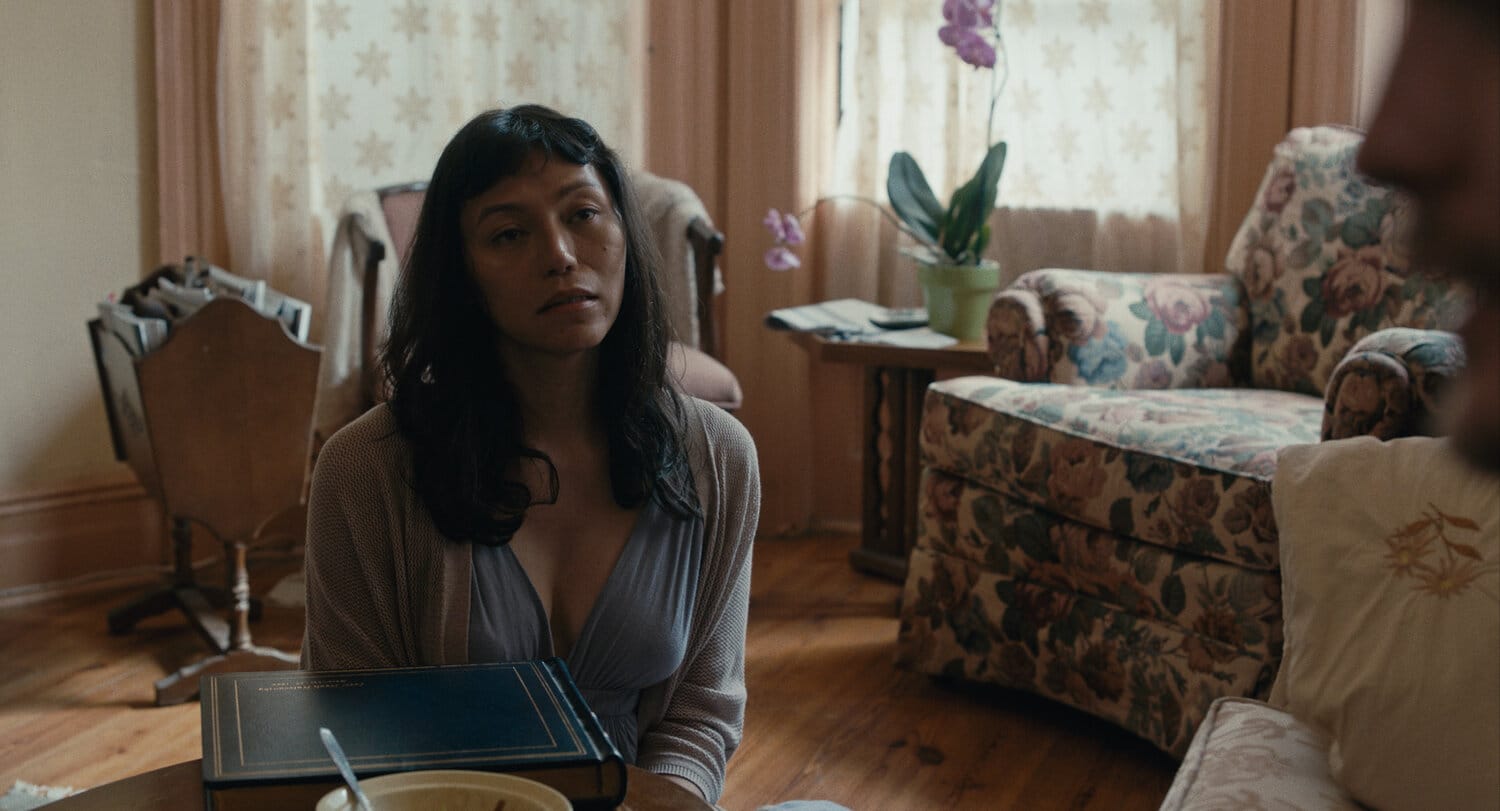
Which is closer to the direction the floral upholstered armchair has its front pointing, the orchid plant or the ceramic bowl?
the ceramic bowl

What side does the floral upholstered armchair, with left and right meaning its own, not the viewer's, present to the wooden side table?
right

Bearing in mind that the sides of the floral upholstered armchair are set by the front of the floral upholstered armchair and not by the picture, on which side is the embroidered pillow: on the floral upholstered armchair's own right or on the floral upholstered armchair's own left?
on the floral upholstered armchair's own left

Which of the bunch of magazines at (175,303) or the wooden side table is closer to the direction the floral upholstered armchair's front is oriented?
the bunch of magazines

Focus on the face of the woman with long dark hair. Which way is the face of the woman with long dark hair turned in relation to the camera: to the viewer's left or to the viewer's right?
to the viewer's right

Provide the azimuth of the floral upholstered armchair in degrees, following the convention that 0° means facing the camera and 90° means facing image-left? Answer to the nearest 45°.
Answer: approximately 45°

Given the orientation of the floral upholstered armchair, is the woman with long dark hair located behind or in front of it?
in front

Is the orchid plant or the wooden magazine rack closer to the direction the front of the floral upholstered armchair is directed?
the wooden magazine rack

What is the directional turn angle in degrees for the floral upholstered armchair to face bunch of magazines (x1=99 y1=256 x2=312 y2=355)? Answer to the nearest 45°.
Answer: approximately 45° to its right

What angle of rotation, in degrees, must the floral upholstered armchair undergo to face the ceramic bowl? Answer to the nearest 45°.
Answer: approximately 45° to its left
